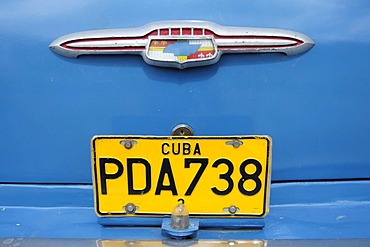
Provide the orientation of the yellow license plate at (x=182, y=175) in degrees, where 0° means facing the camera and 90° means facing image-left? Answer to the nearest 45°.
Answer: approximately 0°

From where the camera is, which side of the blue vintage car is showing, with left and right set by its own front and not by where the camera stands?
back
